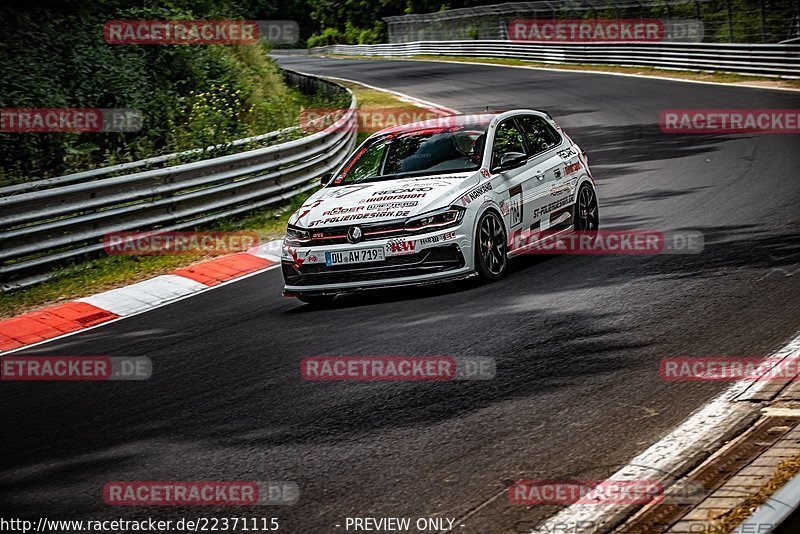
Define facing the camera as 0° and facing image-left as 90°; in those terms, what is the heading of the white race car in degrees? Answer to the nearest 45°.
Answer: approximately 45°

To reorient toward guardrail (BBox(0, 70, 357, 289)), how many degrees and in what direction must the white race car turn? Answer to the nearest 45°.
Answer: approximately 90° to its right

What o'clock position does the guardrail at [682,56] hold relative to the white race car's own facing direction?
The guardrail is roughly at 5 o'clock from the white race car.
